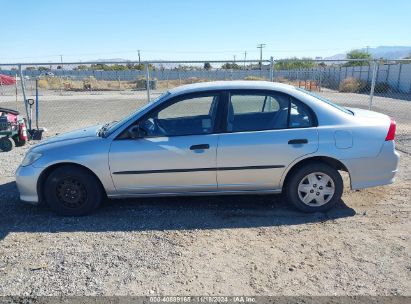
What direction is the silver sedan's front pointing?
to the viewer's left

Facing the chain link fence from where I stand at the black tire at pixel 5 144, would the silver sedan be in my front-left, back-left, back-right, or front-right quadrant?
back-right

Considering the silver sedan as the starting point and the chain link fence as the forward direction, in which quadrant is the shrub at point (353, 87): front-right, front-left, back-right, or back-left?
front-right

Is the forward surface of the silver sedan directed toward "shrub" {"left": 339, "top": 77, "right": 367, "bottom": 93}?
no

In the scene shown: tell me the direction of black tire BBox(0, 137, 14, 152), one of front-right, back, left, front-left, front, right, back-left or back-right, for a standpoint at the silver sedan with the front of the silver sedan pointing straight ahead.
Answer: front-right

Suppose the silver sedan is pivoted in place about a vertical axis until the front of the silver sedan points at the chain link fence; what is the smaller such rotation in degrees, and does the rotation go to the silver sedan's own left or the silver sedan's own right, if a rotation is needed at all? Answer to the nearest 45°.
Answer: approximately 90° to the silver sedan's own right

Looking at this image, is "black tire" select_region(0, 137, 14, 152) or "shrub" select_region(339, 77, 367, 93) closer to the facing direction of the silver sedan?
the black tire

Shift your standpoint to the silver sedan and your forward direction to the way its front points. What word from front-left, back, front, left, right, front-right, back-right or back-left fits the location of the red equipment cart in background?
front-right
